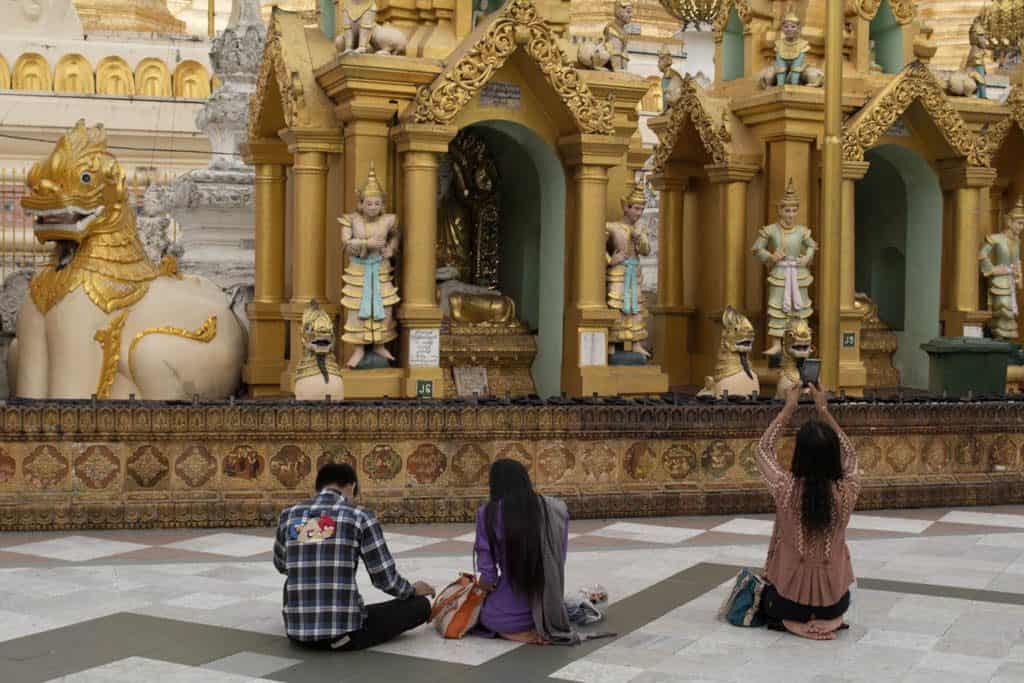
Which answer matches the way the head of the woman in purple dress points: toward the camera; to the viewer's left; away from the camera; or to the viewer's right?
away from the camera

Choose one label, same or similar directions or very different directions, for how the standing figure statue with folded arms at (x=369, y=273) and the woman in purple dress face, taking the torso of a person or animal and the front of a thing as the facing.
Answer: very different directions

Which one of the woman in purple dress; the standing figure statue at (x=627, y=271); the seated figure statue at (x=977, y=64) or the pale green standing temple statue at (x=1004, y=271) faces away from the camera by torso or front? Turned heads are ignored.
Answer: the woman in purple dress

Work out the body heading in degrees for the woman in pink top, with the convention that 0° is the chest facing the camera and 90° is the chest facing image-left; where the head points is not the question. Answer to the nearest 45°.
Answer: approximately 180°

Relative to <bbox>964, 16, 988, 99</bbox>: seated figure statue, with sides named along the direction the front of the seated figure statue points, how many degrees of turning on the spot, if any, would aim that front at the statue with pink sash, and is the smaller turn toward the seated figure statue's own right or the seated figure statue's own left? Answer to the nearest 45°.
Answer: approximately 90° to the seated figure statue's own right

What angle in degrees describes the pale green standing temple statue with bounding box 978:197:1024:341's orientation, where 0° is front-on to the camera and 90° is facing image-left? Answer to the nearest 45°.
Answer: approximately 315°

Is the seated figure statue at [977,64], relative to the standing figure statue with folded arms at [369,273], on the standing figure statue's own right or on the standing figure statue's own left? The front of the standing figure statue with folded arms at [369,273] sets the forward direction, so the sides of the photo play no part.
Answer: on the standing figure statue's own left
